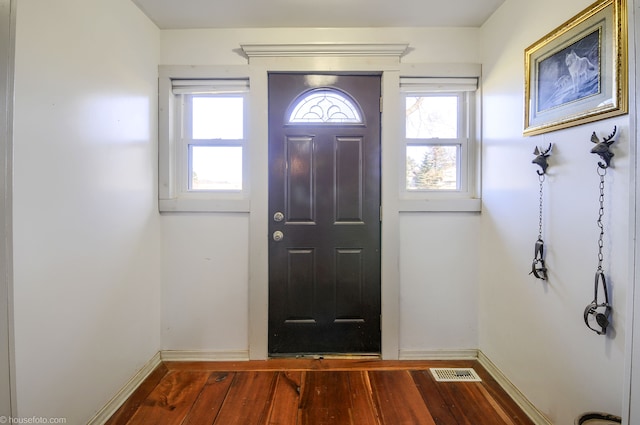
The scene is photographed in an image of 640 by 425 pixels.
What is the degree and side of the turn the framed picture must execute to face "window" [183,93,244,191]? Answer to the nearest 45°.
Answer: approximately 45° to its right

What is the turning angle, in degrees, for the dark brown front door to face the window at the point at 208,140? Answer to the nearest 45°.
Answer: approximately 90° to its right

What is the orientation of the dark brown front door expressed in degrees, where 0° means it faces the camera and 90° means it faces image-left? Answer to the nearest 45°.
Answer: approximately 0°

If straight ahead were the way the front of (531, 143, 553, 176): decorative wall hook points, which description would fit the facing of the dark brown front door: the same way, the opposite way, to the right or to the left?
to the left

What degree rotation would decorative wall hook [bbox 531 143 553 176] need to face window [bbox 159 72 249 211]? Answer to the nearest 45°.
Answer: approximately 45° to its right

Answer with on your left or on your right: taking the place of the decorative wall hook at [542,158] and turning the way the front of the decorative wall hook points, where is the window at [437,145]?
on your right

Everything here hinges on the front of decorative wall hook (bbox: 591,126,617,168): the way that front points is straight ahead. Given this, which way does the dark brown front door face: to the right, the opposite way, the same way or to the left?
to the left
